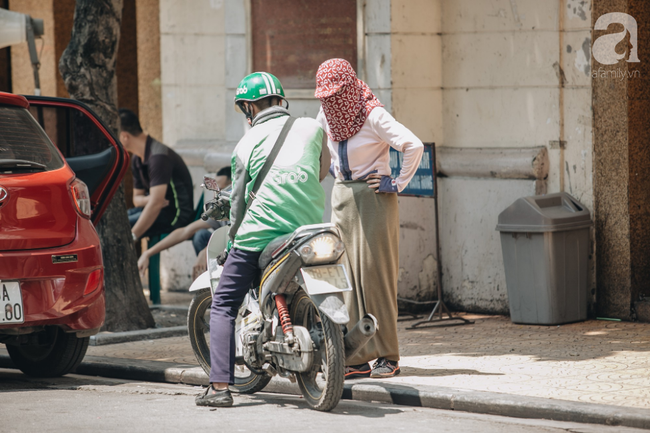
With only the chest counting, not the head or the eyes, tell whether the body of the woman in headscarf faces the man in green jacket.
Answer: yes

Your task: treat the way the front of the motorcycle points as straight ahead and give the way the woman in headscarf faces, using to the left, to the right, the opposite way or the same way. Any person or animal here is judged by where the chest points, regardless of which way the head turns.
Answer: to the left

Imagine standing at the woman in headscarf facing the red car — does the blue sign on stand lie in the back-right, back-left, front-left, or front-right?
back-right

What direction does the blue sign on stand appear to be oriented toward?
toward the camera

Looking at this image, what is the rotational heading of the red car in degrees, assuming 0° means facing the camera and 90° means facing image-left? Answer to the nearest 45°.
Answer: approximately 135°

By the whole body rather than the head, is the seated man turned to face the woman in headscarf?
no

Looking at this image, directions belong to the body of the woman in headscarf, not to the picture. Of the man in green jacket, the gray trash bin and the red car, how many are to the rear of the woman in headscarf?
1

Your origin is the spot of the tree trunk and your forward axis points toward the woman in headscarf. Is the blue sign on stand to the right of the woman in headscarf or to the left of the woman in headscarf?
left

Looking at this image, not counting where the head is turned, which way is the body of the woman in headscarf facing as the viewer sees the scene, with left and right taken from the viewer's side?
facing the viewer and to the left of the viewer

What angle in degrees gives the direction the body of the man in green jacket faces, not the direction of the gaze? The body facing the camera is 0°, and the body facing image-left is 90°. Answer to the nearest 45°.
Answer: approximately 135°
